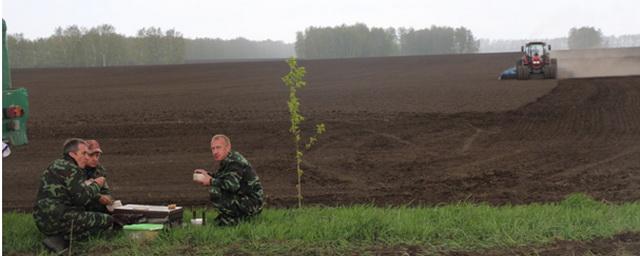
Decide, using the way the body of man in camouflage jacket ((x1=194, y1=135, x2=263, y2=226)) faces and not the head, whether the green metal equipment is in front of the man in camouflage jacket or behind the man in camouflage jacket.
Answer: in front

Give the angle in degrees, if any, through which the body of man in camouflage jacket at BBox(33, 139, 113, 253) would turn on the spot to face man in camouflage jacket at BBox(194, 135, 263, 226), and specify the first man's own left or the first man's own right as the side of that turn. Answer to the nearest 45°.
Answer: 0° — they already face them

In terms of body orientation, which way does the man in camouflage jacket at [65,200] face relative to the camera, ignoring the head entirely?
to the viewer's right

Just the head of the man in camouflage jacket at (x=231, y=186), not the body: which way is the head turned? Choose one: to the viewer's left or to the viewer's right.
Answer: to the viewer's left

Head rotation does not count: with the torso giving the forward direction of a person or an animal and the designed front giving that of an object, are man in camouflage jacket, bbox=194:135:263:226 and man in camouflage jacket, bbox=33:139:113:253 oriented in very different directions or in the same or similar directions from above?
very different directions

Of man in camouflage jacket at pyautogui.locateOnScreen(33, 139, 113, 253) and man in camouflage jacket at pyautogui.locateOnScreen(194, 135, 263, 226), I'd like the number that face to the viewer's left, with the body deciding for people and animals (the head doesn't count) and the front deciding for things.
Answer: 1

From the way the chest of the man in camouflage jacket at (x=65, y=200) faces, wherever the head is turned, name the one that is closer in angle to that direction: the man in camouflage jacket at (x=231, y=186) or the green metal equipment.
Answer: the man in camouflage jacket

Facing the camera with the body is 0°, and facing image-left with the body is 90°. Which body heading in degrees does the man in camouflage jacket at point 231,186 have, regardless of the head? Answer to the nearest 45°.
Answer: approximately 90°

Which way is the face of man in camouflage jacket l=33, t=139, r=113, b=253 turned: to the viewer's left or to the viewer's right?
to the viewer's right
